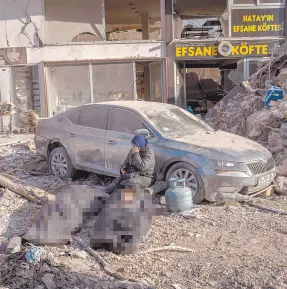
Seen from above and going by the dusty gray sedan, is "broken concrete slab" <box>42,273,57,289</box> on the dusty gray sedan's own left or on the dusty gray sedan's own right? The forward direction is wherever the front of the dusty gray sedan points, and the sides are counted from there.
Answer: on the dusty gray sedan's own right

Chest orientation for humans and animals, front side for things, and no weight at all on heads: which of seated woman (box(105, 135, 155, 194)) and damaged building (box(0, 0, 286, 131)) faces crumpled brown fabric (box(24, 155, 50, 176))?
the damaged building

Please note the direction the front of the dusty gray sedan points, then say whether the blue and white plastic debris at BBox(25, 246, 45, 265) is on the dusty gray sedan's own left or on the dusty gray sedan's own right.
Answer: on the dusty gray sedan's own right

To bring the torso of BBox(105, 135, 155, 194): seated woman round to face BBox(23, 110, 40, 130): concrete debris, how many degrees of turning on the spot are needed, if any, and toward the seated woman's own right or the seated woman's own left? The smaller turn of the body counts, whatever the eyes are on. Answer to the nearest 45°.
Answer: approximately 135° to the seated woman's own right

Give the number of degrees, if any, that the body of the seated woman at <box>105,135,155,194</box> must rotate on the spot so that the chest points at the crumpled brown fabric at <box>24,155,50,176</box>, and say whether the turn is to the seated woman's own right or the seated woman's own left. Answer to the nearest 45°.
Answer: approximately 90° to the seated woman's own right

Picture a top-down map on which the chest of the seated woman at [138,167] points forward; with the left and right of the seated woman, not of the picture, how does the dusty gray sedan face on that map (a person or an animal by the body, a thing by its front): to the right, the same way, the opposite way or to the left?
to the left

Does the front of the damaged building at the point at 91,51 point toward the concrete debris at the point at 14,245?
yes
